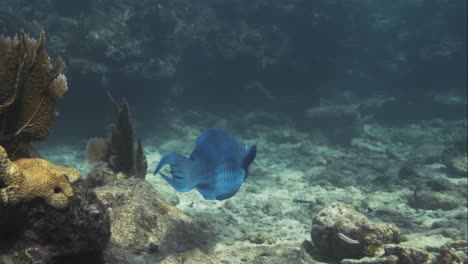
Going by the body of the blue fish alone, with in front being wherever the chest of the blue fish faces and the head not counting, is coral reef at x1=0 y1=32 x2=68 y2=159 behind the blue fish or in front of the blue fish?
behind

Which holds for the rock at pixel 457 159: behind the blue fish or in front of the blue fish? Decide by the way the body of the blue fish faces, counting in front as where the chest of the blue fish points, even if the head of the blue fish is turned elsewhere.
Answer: in front

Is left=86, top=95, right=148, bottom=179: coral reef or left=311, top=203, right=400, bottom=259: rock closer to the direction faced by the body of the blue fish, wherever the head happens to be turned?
the rock

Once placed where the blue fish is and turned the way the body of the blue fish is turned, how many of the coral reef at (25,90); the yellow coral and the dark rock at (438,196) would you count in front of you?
1

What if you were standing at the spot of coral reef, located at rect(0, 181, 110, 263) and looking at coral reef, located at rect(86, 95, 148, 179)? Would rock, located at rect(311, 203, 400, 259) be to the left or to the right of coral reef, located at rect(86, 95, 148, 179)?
right

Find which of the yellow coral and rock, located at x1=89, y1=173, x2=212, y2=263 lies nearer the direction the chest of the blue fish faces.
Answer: the rock

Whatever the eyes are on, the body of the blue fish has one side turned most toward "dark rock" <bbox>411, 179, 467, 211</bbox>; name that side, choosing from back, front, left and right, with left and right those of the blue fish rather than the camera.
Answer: front

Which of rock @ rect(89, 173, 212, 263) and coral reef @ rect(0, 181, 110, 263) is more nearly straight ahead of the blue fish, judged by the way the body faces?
the rock

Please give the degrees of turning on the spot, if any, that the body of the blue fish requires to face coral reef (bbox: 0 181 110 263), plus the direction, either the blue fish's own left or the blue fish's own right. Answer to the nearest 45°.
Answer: approximately 180°

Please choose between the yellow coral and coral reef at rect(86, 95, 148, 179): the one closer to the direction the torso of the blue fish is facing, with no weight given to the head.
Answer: the coral reef

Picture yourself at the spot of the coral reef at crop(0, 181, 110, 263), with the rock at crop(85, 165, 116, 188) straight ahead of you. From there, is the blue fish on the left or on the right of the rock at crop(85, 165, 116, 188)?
right

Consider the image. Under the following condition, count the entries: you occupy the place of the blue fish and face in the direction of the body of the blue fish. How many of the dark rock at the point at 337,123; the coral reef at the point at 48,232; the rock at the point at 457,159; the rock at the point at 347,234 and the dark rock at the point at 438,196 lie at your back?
1

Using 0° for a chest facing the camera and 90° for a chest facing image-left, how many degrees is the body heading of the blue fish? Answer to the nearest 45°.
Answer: approximately 225°

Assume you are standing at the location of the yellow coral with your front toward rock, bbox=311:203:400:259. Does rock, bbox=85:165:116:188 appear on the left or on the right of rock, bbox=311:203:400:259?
left
